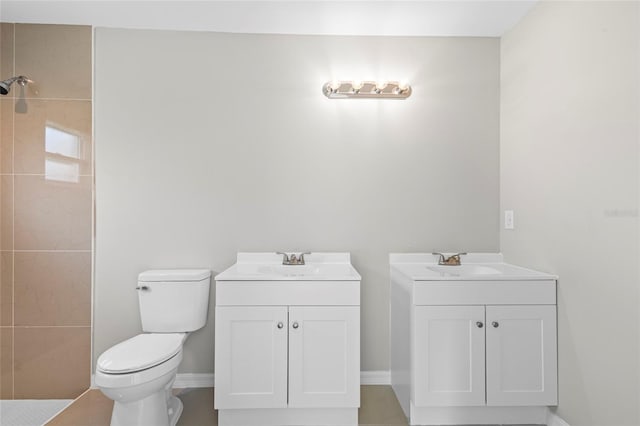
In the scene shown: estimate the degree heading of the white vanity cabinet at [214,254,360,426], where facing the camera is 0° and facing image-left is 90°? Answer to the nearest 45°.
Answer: approximately 0°

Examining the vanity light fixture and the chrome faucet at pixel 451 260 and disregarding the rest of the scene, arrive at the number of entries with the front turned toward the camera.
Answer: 2

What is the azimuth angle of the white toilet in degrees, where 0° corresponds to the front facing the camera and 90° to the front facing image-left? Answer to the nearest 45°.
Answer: approximately 45°

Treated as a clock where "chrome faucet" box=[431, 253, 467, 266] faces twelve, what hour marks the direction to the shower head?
The shower head is roughly at 2 o'clock from the chrome faucet.

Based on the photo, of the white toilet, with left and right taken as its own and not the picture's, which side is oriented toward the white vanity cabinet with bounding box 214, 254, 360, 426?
left
